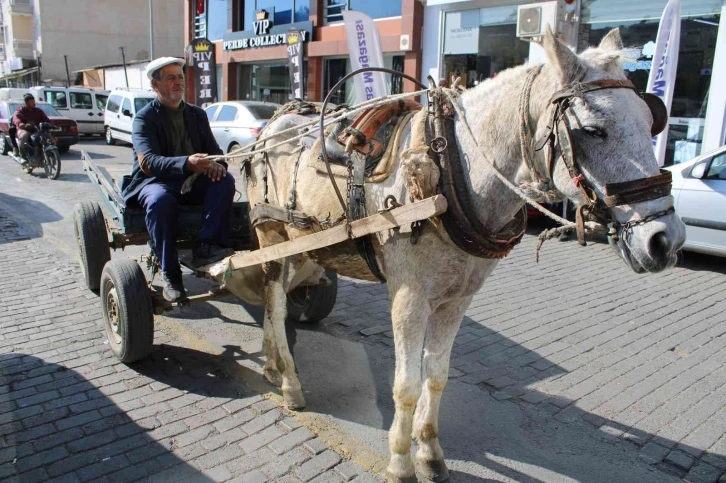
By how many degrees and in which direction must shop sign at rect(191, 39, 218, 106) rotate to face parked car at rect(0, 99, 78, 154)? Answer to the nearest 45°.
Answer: approximately 45° to its right

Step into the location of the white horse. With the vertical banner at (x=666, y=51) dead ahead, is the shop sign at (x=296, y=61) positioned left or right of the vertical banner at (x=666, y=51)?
left

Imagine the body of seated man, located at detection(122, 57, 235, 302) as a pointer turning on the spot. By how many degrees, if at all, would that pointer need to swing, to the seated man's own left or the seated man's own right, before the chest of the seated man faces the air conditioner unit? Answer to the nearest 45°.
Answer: approximately 90° to the seated man's own left

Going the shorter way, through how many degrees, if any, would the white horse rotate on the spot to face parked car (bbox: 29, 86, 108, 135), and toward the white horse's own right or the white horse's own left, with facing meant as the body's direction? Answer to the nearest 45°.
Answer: approximately 180°

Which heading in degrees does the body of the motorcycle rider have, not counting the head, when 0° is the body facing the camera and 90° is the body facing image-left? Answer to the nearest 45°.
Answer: approximately 315°

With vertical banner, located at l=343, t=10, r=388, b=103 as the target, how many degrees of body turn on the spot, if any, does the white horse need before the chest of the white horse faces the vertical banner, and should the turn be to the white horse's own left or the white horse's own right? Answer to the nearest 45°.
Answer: approximately 135° to the white horse's own left

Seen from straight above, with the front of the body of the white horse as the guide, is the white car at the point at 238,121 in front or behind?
behind

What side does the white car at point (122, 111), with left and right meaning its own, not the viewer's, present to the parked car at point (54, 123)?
right

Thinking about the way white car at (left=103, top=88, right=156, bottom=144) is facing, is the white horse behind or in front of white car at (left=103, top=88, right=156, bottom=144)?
in front

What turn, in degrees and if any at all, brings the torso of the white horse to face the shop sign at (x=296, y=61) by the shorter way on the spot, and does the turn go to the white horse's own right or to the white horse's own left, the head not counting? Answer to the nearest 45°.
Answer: approximately 135° to the white horse's own left
